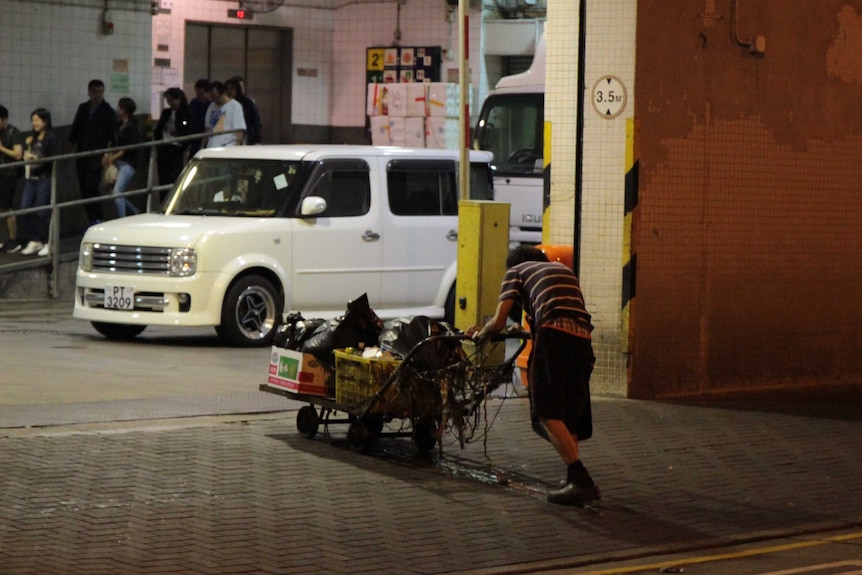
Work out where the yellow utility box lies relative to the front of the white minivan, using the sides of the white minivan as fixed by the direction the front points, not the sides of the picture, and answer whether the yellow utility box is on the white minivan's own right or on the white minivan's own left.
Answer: on the white minivan's own left

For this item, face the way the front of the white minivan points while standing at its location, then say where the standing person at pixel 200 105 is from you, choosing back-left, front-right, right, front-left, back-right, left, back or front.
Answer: back-right

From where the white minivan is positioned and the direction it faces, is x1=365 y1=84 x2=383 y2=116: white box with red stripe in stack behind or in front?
behind
